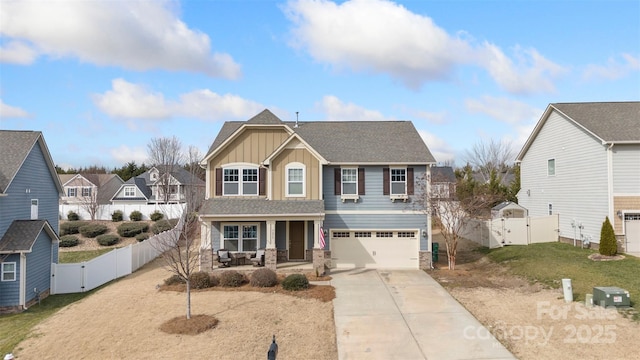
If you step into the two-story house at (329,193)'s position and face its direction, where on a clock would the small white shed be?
The small white shed is roughly at 8 o'clock from the two-story house.

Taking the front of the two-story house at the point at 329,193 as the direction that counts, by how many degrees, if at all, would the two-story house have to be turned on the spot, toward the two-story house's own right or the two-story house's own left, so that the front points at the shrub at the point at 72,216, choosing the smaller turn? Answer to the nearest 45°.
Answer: approximately 135° to the two-story house's own right

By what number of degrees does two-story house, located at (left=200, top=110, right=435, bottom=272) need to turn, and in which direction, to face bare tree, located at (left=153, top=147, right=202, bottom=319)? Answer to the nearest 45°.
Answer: approximately 45° to its right

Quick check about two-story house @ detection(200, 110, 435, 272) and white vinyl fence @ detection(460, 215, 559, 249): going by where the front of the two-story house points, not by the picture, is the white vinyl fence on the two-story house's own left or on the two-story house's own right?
on the two-story house's own left

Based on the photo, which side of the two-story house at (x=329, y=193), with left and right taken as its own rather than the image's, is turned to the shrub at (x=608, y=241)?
left

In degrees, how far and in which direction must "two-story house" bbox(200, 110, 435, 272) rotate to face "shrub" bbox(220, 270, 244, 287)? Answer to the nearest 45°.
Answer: approximately 45° to its right

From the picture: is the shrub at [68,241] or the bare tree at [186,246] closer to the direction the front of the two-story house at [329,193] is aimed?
the bare tree

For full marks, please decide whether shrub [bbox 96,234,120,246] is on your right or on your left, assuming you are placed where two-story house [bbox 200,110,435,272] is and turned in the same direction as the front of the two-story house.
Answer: on your right

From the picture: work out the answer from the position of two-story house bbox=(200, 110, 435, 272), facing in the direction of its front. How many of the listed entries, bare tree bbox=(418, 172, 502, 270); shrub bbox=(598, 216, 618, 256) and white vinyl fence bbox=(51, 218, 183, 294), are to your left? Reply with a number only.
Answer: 2

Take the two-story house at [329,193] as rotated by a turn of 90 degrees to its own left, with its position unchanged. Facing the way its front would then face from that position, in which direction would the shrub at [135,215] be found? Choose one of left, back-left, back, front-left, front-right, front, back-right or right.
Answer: back-left

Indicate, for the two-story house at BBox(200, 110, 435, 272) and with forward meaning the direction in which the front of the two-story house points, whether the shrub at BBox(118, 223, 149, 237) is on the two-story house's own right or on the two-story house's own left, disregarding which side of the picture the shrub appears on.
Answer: on the two-story house's own right

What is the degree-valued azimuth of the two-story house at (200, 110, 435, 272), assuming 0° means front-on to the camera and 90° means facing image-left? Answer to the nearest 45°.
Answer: approximately 0°

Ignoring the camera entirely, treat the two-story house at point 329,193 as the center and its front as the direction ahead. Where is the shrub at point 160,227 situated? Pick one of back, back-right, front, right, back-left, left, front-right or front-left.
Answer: back-right

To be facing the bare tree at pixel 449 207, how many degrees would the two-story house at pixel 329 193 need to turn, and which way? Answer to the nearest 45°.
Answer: approximately 90° to its left

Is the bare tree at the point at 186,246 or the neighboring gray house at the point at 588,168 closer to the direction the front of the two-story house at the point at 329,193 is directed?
the bare tree

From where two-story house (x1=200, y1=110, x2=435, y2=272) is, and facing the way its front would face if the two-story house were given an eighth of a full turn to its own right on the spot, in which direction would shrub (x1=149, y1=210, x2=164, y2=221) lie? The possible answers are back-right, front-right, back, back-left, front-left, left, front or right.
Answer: right
